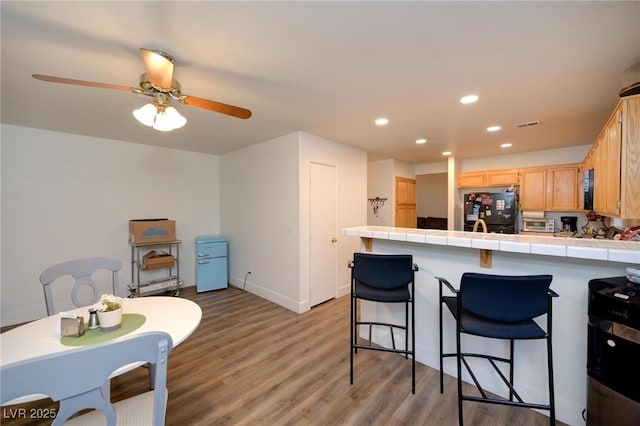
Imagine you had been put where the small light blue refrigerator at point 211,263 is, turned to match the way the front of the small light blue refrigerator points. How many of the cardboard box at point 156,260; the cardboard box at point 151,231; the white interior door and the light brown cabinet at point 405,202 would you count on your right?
2

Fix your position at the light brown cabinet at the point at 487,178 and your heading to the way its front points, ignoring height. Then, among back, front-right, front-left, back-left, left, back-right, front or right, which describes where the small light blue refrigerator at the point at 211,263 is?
front-right

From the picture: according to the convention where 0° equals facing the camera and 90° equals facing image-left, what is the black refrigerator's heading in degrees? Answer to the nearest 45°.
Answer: approximately 0°

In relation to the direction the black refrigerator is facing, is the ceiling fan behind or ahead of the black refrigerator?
ahead

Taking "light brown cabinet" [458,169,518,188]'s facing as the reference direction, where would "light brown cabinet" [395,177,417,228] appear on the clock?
"light brown cabinet" [395,177,417,228] is roughly at 3 o'clock from "light brown cabinet" [458,169,518,188].

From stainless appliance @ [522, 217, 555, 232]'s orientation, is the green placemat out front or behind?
out front

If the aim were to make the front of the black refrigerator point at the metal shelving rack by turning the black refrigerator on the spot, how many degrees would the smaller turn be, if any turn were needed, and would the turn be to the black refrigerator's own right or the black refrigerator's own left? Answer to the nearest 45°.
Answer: approximately 45° to the black refrigerator's own right

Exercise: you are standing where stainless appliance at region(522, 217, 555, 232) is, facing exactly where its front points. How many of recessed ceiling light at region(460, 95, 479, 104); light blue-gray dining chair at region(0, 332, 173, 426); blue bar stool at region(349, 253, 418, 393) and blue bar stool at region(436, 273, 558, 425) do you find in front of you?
4

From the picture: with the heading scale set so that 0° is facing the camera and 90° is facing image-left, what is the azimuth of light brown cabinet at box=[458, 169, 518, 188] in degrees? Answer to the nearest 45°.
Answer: approximately 0°

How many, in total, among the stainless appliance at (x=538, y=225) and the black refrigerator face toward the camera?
2
